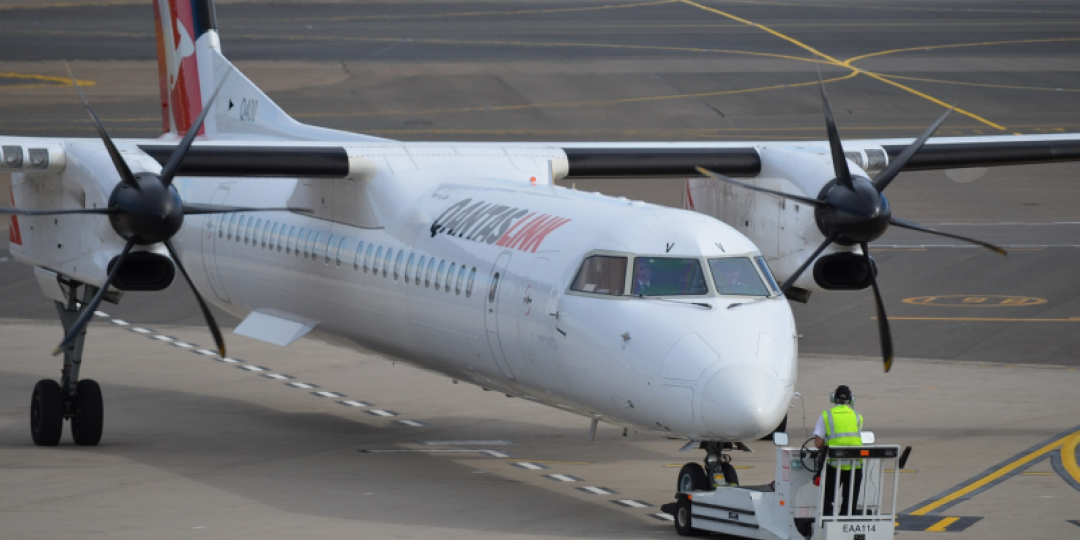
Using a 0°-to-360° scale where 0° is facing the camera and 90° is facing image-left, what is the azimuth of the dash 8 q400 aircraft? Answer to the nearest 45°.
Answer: approximately 315°

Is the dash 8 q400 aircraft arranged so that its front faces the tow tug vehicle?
yes

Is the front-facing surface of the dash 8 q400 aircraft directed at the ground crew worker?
yes
